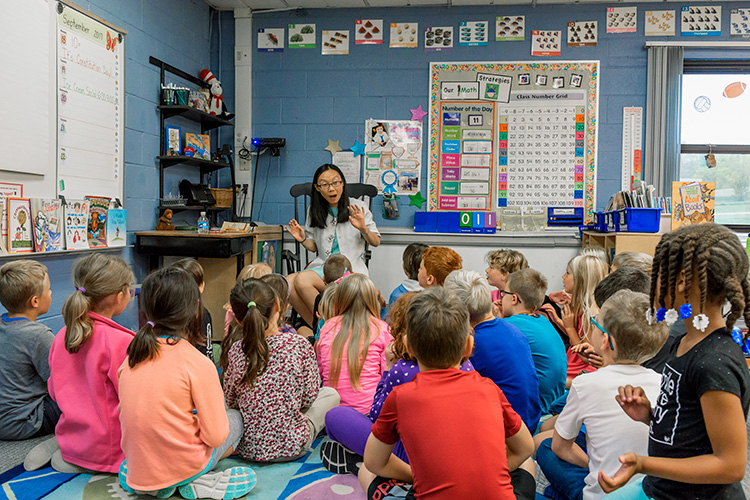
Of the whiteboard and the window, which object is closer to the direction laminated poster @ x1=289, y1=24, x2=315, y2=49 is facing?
the whiteboard

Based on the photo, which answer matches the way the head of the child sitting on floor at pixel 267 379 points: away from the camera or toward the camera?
away from the camera

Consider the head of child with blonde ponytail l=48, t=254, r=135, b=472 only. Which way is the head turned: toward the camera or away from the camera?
away from the camera

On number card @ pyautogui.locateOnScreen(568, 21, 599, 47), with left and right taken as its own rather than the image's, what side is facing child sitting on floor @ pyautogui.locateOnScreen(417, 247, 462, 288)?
front

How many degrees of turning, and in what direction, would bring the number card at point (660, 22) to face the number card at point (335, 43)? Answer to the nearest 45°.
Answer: approximately 90° to its right

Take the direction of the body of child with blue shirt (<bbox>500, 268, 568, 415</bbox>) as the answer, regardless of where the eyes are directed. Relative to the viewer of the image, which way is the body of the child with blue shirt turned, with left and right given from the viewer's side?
facing away from the viewer and to the left of the viewer

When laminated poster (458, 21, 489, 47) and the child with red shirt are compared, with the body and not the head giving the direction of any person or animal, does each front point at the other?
yes

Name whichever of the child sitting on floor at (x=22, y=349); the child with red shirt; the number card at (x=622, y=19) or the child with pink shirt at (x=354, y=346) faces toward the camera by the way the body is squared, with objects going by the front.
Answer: the number card

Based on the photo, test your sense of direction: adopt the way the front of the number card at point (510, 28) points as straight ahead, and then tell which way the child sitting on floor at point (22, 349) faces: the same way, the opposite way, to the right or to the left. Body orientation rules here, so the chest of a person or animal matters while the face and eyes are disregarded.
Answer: the opposite way

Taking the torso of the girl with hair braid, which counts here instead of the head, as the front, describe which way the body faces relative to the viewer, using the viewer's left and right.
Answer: facing to the left of the viewer

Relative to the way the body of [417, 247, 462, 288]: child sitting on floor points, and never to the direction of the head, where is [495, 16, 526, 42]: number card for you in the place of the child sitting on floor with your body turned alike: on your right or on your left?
on your right

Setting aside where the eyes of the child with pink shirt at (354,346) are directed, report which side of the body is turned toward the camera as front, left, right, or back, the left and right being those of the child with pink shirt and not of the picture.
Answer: back

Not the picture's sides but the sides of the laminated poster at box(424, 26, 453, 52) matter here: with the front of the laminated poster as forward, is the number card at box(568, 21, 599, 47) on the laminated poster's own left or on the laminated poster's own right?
on the laminated poster's own left
